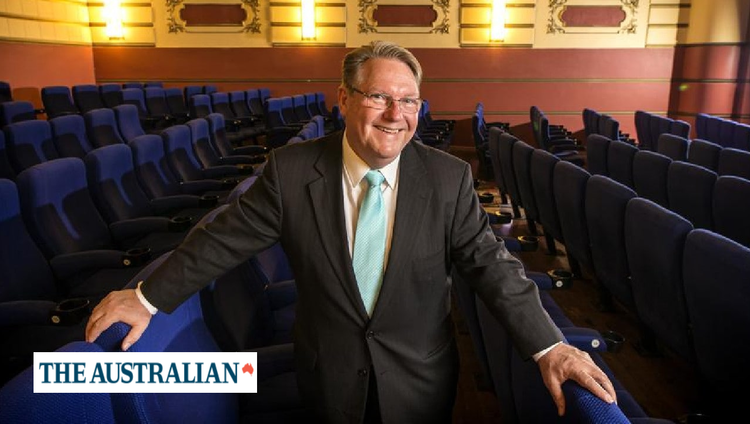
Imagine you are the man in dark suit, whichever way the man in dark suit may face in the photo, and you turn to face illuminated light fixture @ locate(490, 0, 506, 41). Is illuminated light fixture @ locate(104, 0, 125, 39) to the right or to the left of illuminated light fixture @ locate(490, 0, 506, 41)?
left

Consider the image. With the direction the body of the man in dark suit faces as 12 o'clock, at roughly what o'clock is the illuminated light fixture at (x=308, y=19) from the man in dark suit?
The illuminated light fixture is roughly at 6 o'clock from the man in dark suit.

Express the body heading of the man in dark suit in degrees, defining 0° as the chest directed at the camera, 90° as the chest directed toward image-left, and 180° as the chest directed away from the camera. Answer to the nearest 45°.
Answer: approximately 0°

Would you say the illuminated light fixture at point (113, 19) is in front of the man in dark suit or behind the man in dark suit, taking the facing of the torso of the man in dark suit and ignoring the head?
behind

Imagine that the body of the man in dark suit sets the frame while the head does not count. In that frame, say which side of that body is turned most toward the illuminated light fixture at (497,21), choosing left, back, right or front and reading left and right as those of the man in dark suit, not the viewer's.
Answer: back
